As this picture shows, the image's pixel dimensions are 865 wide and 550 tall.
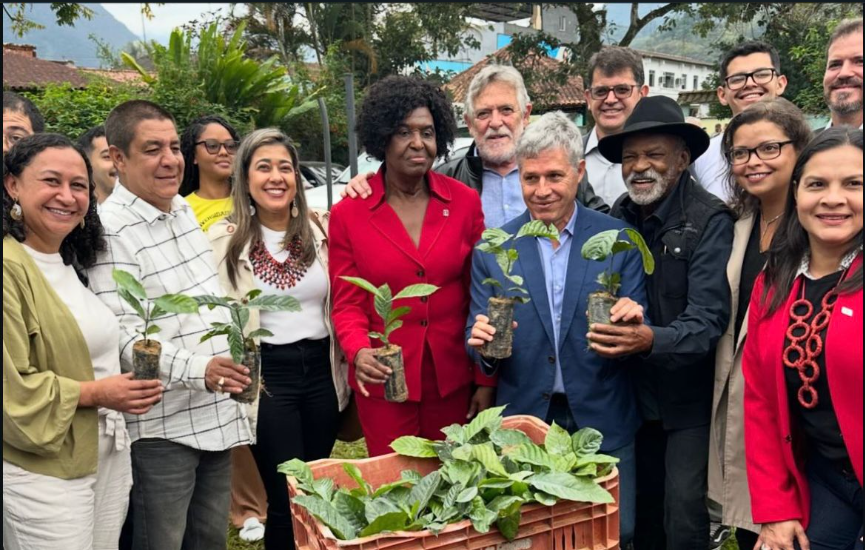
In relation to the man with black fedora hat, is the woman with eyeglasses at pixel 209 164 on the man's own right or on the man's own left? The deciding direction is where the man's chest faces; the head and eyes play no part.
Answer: on the man's own right

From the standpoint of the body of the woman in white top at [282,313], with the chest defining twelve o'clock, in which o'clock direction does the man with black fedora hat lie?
The man with black fedora hat is roughly at 10 o'clock from the woman in white top.

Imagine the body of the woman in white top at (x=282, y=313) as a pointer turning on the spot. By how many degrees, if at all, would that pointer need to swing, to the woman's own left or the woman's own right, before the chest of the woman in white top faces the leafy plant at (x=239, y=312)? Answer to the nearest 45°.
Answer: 0° — they already face it

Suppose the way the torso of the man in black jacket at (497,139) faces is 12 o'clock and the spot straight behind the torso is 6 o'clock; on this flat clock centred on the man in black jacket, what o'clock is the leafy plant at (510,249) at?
The leafy plant is roughly at 12 o'clock from the man in black jacket.

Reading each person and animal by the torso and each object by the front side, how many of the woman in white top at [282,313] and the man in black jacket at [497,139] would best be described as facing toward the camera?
2

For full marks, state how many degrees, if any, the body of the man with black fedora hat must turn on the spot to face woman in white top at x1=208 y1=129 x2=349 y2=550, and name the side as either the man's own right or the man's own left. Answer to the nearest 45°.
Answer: approximately 45° to the man's own right
